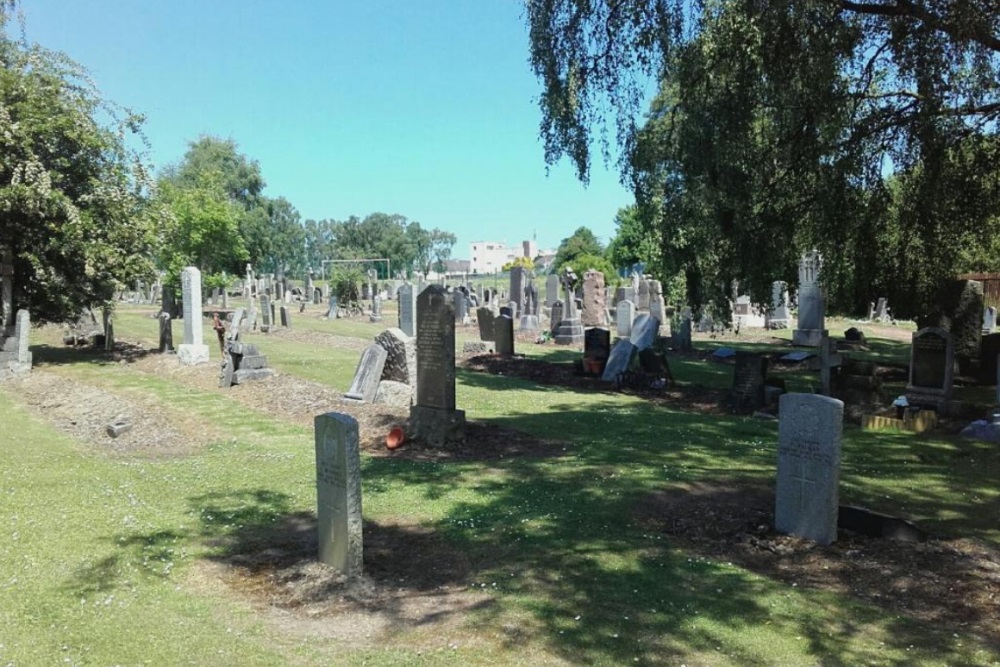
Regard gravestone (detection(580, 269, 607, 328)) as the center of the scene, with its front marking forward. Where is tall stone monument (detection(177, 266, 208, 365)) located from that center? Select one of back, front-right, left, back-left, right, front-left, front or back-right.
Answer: front-right

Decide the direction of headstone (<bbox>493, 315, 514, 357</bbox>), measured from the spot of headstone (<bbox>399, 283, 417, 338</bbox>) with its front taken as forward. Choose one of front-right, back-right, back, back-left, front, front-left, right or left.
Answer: left

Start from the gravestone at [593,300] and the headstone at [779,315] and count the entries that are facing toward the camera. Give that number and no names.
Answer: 2

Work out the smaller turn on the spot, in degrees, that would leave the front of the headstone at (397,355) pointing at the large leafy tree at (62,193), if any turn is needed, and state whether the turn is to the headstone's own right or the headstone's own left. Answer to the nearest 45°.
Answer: approximately 90° to the headstone's own right

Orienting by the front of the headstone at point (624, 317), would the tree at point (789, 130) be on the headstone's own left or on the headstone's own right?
on the headstone's own left

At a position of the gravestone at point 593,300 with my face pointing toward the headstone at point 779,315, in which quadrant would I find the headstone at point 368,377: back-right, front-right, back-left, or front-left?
back-right

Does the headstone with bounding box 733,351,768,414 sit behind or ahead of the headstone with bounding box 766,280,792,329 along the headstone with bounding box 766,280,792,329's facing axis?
ahead

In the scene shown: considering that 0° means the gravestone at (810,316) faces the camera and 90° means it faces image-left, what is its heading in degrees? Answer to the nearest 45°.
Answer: approximately 45°

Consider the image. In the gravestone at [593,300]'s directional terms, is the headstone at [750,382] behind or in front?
in front
